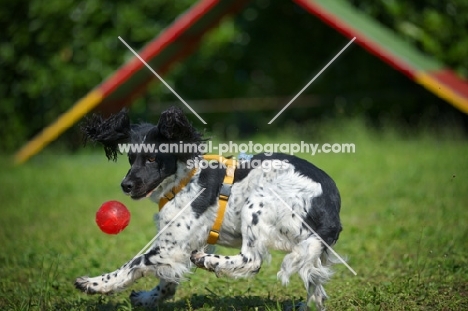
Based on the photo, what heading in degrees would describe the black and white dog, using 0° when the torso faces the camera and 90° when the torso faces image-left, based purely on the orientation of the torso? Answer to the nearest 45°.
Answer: approximately 90°

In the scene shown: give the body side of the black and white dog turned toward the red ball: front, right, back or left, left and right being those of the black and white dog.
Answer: front
